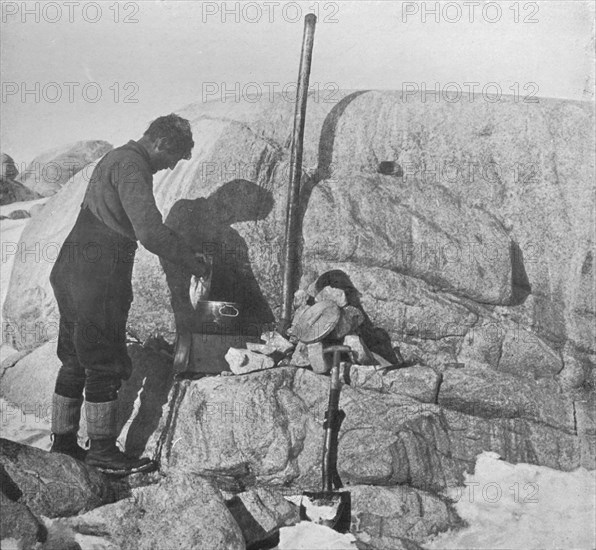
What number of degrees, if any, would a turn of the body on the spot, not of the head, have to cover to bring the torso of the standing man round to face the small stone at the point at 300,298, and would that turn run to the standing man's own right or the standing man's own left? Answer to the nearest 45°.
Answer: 0° — they already face it

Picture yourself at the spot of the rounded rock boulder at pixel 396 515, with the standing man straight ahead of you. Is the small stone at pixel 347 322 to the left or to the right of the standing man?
right

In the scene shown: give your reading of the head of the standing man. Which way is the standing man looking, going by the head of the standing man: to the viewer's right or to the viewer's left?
to the viewer's right

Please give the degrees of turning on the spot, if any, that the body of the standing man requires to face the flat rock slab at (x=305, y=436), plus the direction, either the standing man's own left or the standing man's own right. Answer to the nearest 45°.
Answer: approximately 45° to the standing man's own right

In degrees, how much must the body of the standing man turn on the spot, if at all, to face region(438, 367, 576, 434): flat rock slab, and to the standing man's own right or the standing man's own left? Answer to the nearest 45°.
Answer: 0° — they already face it

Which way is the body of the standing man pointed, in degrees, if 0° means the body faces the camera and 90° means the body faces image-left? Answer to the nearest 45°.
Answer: approximately 270°

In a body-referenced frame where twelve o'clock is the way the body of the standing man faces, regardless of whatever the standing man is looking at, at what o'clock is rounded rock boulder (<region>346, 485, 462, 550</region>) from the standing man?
The rounded rock boulder is roughly at 1 o'clock from the standing man.

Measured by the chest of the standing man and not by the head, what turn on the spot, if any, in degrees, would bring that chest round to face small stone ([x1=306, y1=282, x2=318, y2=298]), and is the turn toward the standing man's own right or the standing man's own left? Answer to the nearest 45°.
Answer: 0° — they already face it
